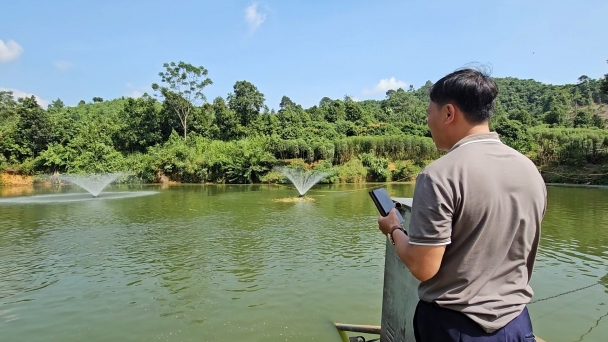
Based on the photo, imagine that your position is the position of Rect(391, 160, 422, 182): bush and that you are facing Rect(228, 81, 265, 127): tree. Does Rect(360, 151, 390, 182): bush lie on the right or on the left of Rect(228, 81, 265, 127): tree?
left

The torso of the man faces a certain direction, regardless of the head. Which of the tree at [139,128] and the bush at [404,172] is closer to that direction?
the tree

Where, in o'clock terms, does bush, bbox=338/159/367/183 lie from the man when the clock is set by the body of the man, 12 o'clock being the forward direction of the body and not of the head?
The bush is roughly at 1 o'clock from the man.

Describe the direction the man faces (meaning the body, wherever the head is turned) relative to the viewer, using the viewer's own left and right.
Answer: facing away from the viewer and to the left of the viewer

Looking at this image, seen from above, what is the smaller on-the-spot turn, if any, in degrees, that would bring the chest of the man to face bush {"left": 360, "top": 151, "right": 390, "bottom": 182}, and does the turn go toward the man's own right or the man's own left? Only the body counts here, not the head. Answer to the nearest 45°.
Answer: approximately 45° to the man's own right

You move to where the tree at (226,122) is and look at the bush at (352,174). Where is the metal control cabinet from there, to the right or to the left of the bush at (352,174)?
right

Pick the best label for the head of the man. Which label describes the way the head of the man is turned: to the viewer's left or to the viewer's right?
to the viewer's left
